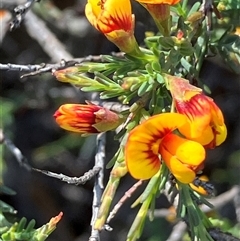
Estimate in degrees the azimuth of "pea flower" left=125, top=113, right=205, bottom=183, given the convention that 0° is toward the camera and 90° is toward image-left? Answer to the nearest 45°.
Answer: approximately 315°
